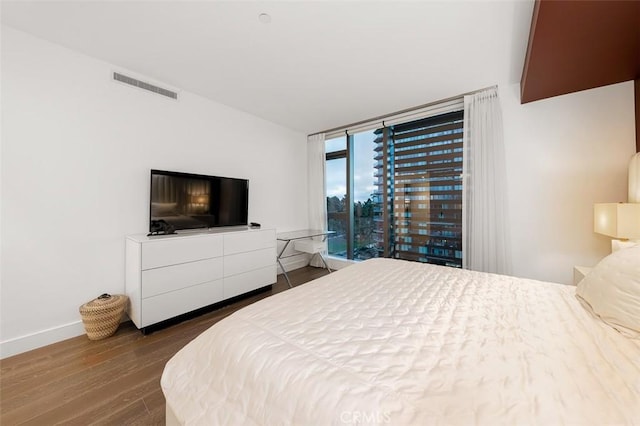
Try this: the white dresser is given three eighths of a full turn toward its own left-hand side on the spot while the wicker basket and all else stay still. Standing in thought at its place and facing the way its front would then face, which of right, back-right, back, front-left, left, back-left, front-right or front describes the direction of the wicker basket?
left

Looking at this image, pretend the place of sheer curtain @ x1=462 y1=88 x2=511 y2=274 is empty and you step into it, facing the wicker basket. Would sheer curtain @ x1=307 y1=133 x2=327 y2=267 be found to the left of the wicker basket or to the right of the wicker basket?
right

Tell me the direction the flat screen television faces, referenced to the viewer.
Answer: facing the viewer and to the right of the viewer

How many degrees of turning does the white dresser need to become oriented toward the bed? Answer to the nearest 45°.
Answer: approximately 45° to its right

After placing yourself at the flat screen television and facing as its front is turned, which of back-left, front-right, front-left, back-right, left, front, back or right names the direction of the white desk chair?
front-left

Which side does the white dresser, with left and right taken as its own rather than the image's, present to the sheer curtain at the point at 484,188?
front

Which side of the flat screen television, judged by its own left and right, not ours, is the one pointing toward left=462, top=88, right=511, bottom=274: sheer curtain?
front

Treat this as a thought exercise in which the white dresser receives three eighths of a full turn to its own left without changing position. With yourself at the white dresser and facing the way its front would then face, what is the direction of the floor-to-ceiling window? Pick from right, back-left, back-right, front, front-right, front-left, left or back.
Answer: right

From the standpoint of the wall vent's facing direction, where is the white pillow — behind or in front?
in front

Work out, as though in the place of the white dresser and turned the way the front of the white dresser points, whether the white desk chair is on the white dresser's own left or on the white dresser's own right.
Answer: on the white dresser's own left

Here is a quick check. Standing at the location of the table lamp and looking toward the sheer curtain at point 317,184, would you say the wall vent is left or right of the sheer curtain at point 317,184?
left

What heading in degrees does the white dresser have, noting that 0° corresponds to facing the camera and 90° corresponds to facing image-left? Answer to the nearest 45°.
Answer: approximately 315°
